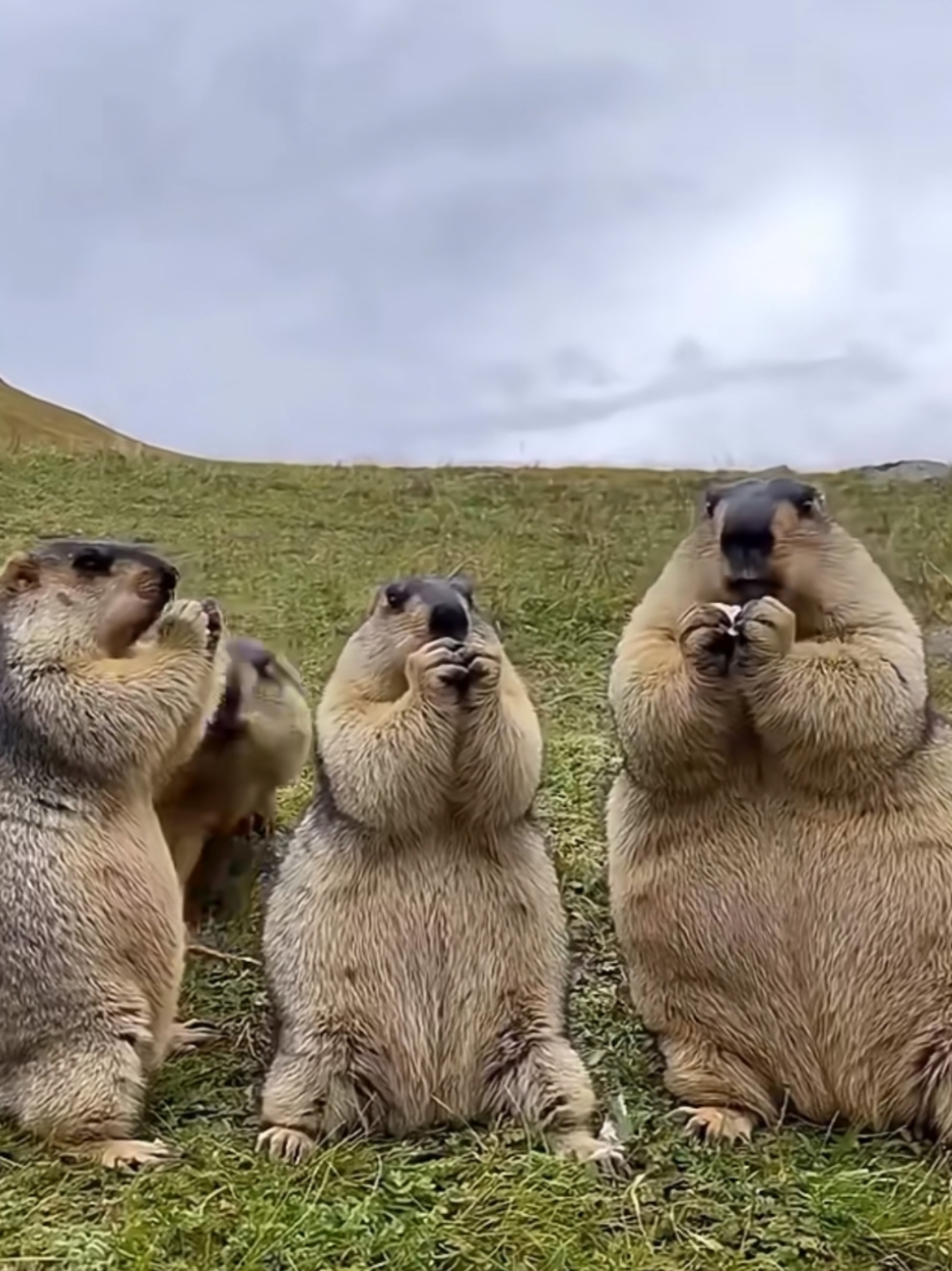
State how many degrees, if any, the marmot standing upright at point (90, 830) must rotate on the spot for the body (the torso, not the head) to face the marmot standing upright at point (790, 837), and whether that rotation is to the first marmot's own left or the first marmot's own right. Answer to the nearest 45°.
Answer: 0° — it already faces it

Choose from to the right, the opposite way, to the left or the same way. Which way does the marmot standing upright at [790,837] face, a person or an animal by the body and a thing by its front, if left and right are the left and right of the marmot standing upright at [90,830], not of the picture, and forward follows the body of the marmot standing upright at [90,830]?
to the right

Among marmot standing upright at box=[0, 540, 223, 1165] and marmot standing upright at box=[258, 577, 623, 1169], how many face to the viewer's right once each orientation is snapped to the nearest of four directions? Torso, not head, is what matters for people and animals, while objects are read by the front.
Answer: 1

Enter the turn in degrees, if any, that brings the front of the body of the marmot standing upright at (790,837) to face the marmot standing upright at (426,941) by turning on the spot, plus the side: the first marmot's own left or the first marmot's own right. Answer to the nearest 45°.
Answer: approximately 90° to the first marmot's own right

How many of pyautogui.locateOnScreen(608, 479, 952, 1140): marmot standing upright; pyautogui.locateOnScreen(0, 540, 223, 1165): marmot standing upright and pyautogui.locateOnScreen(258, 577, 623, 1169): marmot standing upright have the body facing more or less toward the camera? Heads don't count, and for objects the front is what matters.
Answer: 2

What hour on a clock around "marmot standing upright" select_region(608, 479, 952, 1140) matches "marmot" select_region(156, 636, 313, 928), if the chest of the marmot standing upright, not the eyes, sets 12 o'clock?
The marmot is roughly at 4 o'clock from the marmot standing upright.

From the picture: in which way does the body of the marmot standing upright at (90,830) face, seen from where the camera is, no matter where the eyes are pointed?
to the viewer's right

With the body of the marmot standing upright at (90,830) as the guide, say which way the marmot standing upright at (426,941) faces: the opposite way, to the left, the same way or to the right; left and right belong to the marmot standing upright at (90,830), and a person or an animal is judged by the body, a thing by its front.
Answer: to the right

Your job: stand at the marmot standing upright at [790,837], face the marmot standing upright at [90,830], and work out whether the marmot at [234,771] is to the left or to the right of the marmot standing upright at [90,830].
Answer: right

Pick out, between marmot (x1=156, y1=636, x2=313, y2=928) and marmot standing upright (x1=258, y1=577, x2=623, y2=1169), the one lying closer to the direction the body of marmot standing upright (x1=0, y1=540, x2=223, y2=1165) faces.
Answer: the marmot standing upright

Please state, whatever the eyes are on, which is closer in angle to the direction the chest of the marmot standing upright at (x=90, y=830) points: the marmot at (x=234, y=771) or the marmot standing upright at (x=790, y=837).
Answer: the marmot standing upright

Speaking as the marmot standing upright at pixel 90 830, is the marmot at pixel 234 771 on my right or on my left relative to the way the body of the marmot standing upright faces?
on my left

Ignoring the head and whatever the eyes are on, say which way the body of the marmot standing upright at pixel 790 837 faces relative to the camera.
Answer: toward the camera

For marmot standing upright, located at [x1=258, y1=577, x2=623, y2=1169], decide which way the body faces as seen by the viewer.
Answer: toward the camera

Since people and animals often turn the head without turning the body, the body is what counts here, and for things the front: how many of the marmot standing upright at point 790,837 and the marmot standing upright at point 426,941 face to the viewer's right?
0
